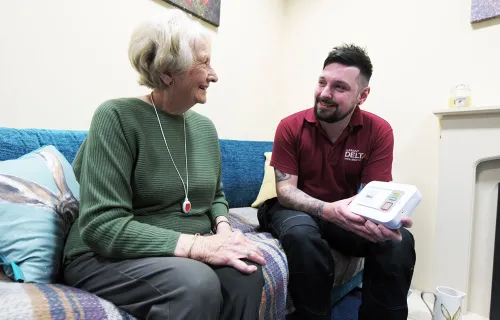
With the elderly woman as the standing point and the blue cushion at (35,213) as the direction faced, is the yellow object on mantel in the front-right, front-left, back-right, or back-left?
back-right

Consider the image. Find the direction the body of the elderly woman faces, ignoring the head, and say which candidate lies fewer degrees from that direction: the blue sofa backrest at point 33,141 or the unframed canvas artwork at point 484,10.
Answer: the unframed canvas artwork

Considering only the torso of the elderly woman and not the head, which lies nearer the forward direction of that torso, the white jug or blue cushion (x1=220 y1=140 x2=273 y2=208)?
the white jug

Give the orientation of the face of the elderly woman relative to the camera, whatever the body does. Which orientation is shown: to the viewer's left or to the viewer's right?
to the viewer's right

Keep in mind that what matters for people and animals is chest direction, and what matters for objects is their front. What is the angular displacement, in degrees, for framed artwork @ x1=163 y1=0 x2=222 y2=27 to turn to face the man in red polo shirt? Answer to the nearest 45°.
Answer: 0° — it already faces them

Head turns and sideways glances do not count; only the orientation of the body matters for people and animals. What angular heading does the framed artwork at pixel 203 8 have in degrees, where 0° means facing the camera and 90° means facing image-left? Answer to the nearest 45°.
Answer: approximately 315°

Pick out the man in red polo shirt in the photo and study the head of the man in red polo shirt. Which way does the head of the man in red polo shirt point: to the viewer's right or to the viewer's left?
to the viewer's left
